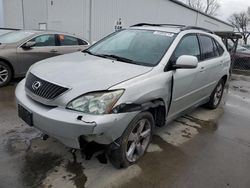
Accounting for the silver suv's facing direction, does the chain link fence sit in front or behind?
behind

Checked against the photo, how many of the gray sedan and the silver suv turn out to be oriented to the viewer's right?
0

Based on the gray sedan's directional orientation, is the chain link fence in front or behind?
behind

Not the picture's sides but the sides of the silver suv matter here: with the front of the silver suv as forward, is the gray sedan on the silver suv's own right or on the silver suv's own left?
on the silver suv's own right

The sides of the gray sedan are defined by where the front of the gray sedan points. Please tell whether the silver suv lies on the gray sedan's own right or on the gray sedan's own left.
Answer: on the gray sedan's own left

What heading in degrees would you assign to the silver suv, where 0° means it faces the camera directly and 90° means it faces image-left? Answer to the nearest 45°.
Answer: approximately 45°

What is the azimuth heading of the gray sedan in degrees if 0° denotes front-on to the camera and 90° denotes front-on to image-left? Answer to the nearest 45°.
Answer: approximately 45°
